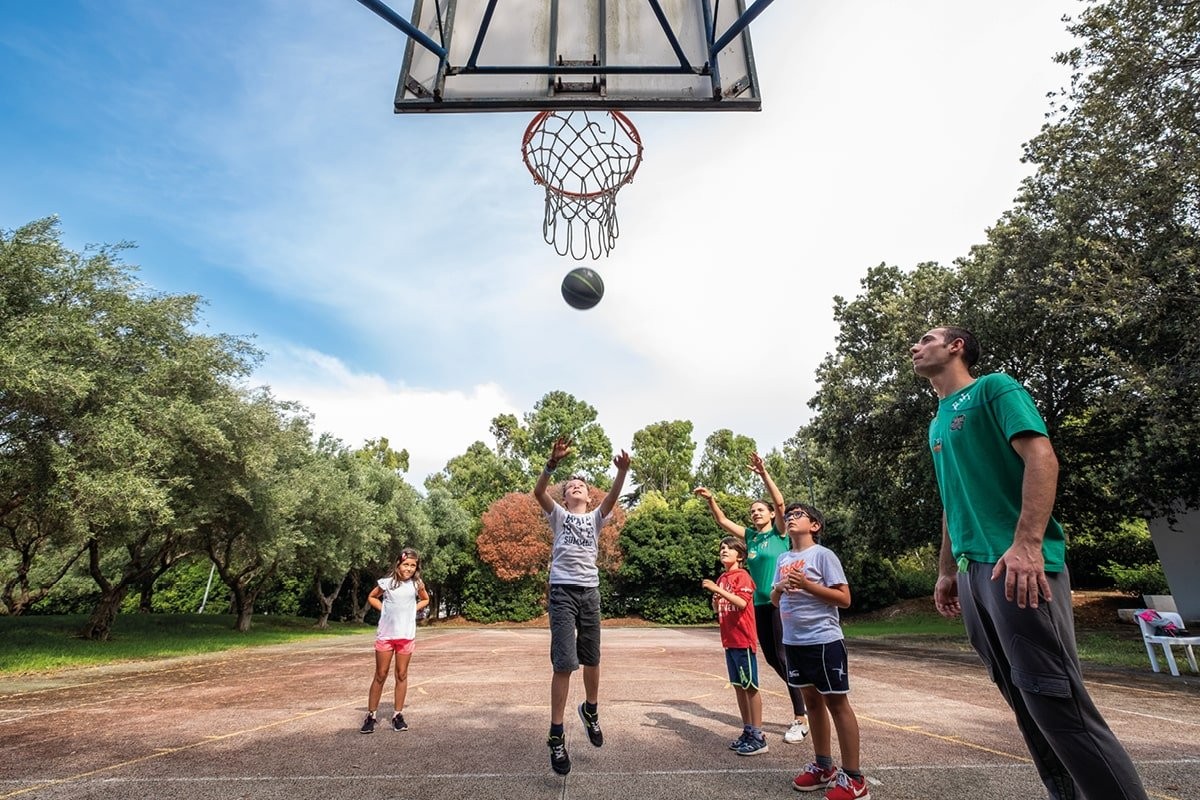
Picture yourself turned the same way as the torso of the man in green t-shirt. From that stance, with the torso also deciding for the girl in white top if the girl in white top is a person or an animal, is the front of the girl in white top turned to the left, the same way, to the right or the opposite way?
to the left

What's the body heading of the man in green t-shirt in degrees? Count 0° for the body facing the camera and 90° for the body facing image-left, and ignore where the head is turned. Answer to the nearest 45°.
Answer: approximately 45°

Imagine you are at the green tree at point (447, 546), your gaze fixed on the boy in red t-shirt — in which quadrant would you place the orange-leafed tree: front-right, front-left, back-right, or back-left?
front-left

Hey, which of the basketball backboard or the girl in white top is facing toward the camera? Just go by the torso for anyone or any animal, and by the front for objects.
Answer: the girl in white top

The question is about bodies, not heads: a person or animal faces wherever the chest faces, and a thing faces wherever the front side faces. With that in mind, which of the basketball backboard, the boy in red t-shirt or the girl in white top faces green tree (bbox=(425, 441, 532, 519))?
the basketball backboard

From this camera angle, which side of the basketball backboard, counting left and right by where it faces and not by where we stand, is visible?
back

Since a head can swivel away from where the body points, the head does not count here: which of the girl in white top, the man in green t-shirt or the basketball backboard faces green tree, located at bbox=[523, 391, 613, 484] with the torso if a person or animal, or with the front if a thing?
the basketball backboard

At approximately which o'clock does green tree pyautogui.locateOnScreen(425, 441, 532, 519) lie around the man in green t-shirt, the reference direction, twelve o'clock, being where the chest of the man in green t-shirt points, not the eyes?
The green tree is roughly at 3 o'clock from the man in green t-shirt.

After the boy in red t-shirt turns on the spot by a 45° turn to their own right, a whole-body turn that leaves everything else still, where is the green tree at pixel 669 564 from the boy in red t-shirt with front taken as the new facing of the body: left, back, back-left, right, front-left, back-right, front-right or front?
right

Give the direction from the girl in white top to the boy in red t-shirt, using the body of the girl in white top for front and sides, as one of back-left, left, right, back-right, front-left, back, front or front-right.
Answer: front-left

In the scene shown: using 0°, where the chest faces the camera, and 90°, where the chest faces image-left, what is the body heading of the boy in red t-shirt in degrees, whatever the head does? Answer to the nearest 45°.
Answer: approximately 45°

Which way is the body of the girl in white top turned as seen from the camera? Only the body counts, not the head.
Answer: toward the camera

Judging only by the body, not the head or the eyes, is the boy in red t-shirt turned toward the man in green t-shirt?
no

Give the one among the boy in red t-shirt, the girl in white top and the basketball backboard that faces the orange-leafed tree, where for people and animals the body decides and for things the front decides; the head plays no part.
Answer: the basketball backboard

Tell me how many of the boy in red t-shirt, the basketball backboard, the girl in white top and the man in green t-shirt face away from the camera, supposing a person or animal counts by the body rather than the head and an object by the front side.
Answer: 1

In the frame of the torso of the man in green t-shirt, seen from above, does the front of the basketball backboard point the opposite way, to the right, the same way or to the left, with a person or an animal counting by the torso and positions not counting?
to the right

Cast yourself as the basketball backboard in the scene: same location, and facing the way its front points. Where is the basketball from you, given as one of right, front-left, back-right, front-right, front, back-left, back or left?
front

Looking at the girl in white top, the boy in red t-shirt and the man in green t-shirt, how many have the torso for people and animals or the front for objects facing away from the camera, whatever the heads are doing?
0

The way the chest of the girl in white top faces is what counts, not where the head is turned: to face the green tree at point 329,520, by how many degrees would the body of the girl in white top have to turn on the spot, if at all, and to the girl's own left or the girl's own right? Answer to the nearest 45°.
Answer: approximately 180°

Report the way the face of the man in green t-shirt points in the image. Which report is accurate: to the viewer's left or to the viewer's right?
to the viewer's left

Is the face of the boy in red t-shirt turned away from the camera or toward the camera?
toward the camera

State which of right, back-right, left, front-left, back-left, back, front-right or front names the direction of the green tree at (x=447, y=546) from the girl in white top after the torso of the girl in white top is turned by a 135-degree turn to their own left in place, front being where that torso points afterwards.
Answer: front-left
